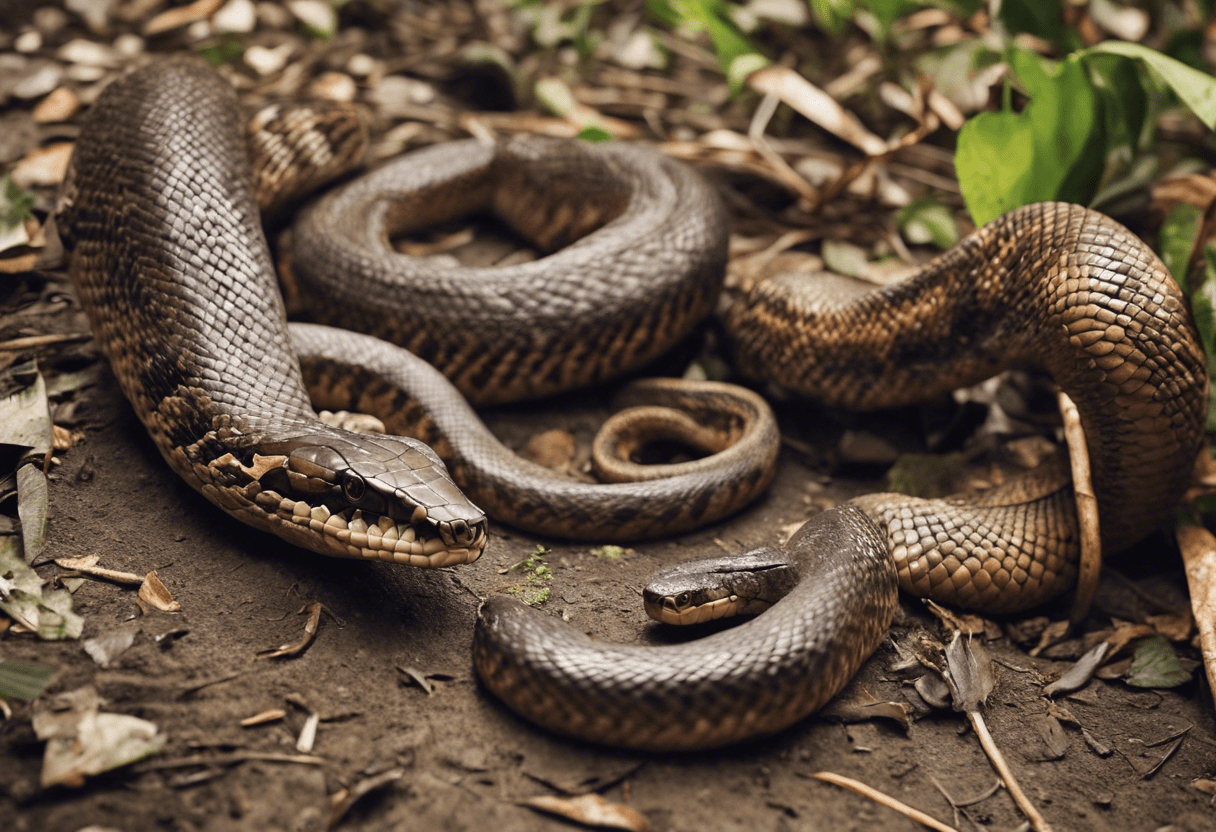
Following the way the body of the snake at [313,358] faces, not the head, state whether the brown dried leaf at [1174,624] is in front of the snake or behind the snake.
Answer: in front

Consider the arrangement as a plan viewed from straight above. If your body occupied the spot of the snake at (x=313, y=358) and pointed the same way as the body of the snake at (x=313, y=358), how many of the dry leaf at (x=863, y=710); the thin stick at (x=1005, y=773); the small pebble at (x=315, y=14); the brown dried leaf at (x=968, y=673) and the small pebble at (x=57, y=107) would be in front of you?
3

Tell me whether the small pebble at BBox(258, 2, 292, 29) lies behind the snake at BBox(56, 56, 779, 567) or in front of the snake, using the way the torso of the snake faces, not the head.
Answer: behind

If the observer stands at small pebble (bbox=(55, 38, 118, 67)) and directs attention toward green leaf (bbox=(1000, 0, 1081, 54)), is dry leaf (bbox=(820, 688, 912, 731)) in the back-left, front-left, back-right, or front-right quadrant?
front-right

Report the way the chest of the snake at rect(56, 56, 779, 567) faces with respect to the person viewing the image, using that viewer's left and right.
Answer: facing the viewer and to the right of the viewer

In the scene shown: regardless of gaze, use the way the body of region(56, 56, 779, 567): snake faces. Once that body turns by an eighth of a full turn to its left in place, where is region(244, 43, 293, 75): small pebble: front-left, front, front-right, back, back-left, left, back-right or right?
left

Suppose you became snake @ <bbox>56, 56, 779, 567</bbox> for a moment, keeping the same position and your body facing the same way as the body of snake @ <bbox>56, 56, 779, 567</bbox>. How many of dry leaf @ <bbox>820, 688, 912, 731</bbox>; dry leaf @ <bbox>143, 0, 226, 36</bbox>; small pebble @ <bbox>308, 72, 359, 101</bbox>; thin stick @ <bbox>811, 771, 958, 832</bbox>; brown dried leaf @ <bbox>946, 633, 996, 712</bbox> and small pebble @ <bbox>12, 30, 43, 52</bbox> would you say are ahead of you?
3

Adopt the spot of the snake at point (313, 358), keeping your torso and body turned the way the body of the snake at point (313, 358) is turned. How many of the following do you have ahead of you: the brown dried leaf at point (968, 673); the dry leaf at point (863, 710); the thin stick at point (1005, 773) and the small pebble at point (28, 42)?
3

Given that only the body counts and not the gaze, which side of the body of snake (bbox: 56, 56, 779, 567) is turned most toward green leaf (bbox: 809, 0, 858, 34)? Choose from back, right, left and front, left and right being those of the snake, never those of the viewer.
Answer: left

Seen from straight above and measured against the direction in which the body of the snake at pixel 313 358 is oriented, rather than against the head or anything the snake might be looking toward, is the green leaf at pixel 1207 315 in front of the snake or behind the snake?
in front
